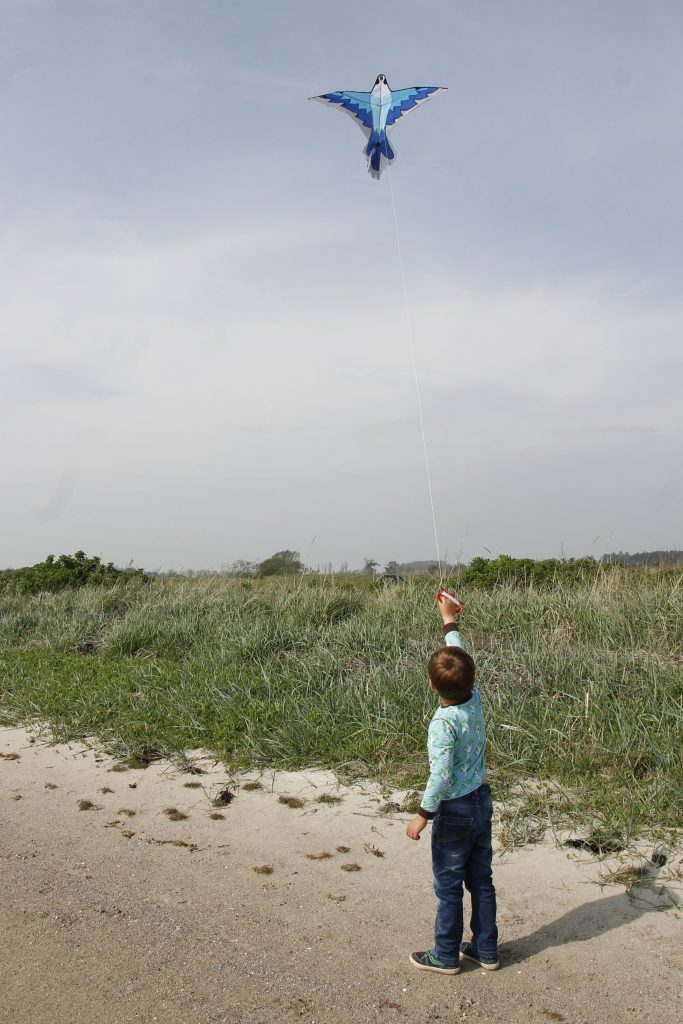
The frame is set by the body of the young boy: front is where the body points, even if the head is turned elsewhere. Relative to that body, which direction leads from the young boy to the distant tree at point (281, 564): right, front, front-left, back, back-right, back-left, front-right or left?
front-right

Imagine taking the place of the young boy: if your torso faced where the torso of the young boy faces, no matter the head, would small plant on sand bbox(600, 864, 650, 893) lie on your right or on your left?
on your right

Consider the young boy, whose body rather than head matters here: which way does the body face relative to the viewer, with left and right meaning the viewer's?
facing away from the viewer and to the left of the viewer
